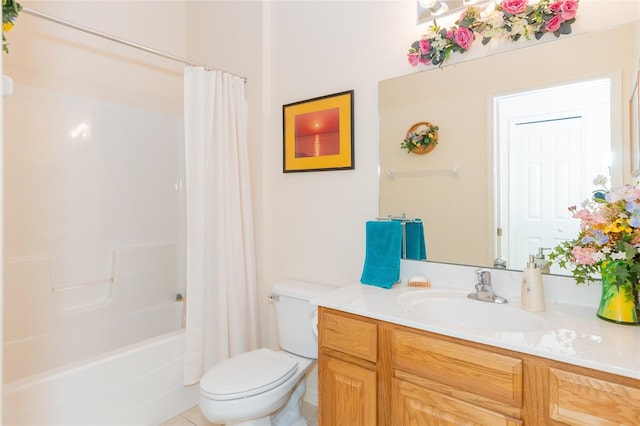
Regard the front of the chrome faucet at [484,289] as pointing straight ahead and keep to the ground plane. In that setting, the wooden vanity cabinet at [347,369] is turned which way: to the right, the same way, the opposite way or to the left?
the same way

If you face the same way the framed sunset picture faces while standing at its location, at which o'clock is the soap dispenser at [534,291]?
The soap dispenser is roughly at 9 o'clock from the framed sunset picture.

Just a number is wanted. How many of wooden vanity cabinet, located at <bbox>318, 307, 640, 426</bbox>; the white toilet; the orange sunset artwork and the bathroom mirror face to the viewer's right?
0

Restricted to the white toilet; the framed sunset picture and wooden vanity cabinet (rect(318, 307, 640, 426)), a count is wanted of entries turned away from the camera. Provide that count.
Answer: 0

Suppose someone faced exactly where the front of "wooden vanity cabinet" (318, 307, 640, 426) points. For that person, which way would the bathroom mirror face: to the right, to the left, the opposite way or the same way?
the same way

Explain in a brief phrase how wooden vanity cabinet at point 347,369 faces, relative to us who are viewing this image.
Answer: facing the viewer and to the left of the viewer

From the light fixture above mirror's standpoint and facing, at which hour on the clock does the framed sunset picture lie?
The framed sunset picture is roughly at 2 o'clock from the light fixture above mirror.

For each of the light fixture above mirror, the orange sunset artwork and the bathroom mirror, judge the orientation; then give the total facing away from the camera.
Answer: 0

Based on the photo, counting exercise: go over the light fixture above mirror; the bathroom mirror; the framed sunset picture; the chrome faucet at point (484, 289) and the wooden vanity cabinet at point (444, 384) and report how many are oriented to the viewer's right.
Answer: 0

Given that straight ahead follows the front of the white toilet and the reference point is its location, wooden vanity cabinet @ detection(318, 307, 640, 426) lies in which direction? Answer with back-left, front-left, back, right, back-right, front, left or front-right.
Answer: left

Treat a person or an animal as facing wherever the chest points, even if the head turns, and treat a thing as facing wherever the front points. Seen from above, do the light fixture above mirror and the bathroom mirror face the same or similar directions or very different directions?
same or similar directions

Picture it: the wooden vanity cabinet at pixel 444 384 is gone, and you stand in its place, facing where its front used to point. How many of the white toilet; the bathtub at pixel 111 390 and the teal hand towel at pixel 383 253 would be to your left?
0
